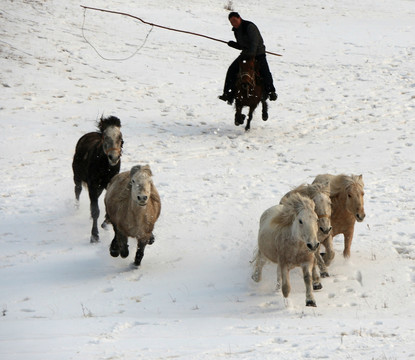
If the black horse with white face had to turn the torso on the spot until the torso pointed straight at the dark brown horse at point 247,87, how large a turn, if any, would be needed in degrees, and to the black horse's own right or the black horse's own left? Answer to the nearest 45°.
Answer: approximately 90° to the black horse's own left

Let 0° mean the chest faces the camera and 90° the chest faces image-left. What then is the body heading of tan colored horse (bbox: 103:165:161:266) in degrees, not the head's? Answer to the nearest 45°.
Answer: approximately 0°

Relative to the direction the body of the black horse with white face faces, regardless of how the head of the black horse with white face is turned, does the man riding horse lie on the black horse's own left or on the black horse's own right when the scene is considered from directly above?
on the black horse's own left

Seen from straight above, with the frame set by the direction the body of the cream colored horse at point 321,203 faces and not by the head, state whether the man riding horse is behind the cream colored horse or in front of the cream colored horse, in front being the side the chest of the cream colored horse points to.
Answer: behind

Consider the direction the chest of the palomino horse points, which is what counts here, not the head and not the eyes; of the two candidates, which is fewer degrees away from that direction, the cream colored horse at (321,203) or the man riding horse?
the cream colored horse

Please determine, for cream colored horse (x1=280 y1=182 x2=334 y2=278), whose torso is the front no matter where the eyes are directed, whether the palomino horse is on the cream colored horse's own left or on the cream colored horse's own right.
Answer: on the cream colored horse's own left
